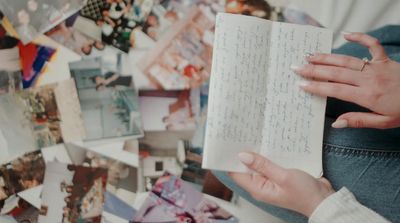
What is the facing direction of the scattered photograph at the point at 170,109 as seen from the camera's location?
facing the viewer

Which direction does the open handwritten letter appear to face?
toward the camera

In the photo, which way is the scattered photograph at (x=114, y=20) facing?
toward the camera
